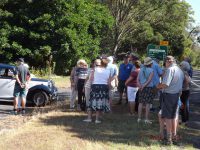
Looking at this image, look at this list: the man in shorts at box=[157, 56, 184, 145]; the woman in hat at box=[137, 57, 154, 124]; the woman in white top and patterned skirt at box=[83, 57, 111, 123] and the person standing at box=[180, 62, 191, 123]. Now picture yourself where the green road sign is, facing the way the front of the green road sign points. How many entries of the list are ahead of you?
4

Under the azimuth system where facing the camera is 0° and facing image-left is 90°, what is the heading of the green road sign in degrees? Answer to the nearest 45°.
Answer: approximately 0°

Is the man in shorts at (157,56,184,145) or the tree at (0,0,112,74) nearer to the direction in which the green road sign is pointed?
the man in shorts

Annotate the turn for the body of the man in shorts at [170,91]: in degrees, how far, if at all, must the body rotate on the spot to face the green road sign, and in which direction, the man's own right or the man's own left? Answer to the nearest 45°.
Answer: approximately 45° to the man's own right

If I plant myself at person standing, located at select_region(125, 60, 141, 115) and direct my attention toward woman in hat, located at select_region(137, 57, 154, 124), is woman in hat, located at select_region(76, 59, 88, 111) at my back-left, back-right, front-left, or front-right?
back-right

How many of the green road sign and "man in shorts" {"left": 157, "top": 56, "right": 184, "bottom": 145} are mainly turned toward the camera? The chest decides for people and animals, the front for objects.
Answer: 1

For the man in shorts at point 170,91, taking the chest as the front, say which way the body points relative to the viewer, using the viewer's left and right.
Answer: facing away from the viewer and to the left of the viewer

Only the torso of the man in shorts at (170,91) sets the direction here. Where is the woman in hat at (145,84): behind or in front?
in front

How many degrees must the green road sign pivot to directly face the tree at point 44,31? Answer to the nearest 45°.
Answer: approximately 135° to its right

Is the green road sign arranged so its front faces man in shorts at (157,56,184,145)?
yes

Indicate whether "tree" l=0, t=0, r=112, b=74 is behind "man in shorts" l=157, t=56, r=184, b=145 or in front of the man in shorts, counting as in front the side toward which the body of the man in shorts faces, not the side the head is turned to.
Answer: in front

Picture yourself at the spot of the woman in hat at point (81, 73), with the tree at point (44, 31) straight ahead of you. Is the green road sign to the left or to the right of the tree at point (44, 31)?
right

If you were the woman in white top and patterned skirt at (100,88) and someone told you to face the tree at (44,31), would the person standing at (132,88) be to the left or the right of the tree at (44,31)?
right
